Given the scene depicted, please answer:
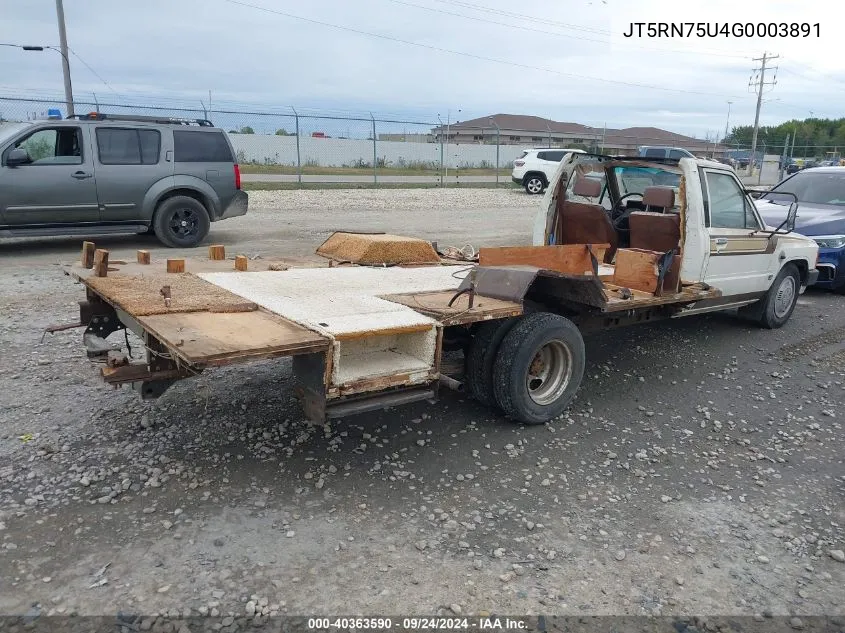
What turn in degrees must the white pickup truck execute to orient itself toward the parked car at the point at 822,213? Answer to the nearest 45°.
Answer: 0° — it already faces it

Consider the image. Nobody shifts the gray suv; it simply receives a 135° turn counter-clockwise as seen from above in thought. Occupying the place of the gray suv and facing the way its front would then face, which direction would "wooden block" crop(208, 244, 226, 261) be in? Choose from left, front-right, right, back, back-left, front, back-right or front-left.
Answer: front-right

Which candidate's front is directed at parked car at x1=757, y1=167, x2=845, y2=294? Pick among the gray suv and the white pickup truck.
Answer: the white pickup truck

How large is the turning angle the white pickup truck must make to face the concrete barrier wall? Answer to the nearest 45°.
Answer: approximately 45° to its left

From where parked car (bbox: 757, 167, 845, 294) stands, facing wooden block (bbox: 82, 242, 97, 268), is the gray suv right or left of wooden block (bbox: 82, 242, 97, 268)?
right

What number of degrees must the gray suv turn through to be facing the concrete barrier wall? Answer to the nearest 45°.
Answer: approximately 90° to its right

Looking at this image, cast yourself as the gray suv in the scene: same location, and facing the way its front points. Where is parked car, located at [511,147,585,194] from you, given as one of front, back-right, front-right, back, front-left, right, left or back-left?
back-right

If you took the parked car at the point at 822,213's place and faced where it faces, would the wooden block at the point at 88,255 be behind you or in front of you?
in front

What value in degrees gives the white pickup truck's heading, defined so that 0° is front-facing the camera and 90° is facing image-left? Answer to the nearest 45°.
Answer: approximately 225°

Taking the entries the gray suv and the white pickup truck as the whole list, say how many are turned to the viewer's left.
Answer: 1

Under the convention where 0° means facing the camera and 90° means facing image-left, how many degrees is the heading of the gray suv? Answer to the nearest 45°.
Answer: approximately 90°

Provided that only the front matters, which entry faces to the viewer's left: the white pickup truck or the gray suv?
the gray suv
